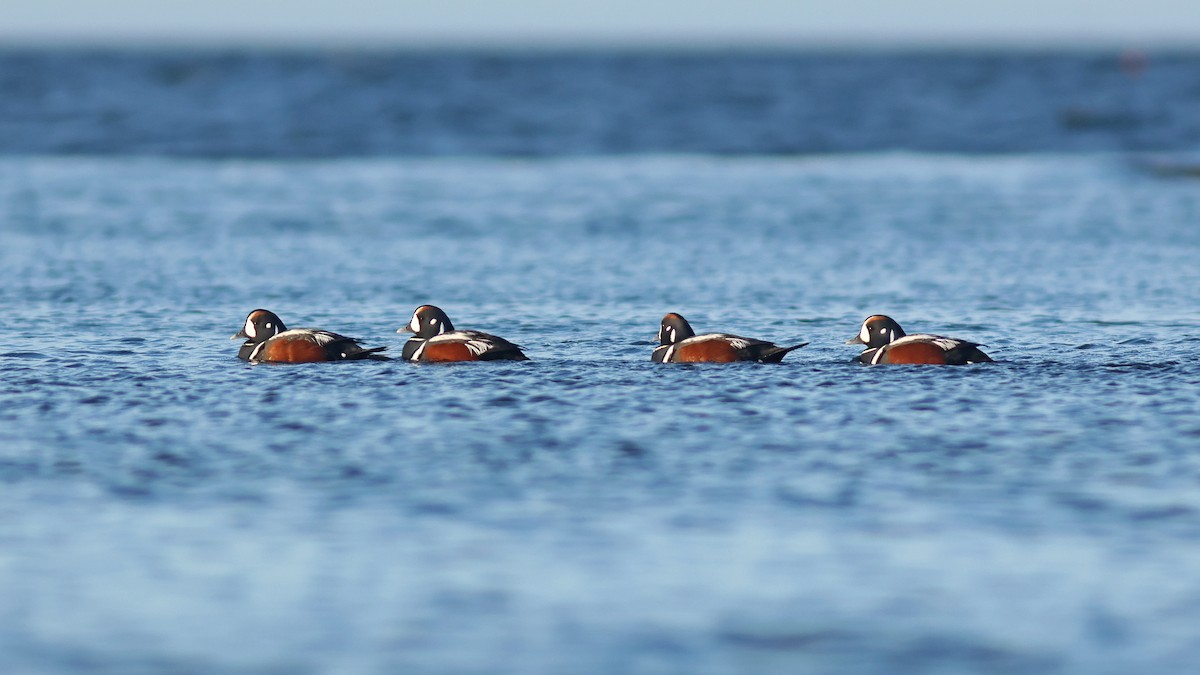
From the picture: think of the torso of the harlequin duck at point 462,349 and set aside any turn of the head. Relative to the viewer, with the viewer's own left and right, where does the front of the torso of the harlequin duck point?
facing to the left of the viewer

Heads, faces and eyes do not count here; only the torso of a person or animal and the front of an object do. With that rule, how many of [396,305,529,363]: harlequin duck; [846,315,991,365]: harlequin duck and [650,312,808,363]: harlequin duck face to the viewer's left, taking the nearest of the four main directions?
3

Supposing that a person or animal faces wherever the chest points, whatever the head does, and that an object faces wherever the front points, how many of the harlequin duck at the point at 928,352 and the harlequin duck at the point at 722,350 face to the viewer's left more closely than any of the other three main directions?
2

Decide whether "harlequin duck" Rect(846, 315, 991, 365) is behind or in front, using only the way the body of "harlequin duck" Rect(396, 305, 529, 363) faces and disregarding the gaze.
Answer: behind

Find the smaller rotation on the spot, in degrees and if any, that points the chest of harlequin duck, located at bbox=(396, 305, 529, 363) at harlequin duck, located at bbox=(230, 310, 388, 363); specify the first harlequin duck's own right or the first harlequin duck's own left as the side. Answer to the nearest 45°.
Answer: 0° — it already faces it

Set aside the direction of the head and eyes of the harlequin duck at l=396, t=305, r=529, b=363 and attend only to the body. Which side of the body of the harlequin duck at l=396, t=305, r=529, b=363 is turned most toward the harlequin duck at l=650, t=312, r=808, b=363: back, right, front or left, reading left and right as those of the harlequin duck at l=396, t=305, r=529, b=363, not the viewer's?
back

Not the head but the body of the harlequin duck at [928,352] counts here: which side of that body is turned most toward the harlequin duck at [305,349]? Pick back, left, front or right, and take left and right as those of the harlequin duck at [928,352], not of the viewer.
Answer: front

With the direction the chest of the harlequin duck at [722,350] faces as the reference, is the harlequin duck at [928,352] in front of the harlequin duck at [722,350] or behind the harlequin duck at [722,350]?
behind

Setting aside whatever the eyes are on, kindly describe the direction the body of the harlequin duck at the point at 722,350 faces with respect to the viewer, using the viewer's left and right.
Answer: facing to the left of the viewer

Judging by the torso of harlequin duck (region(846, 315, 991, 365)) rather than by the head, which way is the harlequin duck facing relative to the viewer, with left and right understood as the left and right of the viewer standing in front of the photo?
facing to the left of the viewer

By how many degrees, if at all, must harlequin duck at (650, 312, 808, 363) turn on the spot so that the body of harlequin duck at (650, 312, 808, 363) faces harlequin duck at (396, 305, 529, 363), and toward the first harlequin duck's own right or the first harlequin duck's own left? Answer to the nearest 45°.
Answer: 0° — it already faces it

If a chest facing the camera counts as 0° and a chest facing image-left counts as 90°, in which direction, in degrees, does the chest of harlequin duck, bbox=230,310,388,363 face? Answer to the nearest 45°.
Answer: approximately 90°
